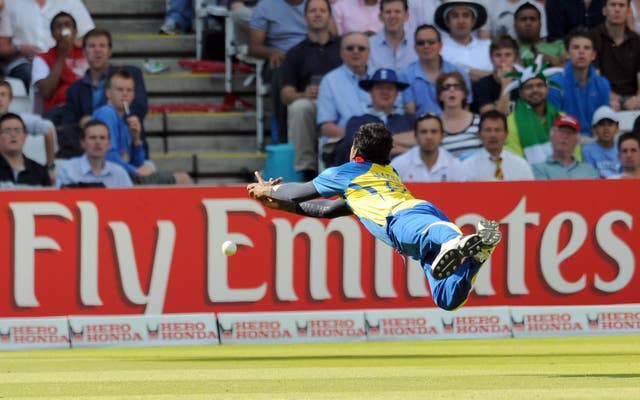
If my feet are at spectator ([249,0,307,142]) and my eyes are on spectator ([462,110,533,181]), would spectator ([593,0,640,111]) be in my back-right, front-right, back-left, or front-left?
front-left

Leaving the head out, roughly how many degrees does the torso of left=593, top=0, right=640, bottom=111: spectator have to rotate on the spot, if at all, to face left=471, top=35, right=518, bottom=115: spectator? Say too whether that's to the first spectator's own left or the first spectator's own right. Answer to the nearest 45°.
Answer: approximately 45° to the first spectator's own right

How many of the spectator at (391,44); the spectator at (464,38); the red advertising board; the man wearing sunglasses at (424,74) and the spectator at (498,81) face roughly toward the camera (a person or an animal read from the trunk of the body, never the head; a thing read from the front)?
5

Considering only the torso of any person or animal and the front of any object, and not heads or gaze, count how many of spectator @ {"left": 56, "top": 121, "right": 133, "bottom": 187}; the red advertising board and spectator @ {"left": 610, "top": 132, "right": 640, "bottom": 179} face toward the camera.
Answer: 3

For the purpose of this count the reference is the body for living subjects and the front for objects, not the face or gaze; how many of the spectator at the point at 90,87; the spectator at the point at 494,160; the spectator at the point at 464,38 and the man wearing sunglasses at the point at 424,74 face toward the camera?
4

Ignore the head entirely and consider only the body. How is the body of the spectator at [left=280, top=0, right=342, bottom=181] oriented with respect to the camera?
toward the camera

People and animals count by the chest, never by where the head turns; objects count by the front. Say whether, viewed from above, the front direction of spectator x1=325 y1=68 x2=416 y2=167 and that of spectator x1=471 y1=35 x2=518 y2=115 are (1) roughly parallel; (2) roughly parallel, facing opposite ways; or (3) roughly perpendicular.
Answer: roughly parallel

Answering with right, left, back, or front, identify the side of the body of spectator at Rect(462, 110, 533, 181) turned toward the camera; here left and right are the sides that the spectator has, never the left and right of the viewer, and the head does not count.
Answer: front

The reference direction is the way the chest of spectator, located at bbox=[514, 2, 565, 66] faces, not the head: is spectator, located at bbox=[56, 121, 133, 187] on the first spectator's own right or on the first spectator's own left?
on the first spectator's own right

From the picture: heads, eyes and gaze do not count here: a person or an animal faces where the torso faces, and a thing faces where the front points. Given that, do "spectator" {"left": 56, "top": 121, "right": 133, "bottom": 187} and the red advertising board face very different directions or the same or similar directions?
same or similar directions

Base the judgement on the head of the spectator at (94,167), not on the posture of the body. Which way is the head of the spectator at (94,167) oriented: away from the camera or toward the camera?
toward the camera

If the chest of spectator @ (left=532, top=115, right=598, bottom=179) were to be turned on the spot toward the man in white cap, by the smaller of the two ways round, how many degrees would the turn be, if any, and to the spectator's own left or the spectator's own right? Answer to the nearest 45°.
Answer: approximately 135° to the spectator's own left

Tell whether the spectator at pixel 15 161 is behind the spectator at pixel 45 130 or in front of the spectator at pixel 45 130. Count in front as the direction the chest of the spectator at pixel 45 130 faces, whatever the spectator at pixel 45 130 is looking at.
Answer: in front

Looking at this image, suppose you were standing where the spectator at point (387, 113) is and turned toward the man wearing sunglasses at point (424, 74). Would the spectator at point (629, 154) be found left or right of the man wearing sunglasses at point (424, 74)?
right

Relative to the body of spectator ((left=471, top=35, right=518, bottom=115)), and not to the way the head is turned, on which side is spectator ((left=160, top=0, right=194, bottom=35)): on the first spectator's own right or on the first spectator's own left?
on the first spectator's own right

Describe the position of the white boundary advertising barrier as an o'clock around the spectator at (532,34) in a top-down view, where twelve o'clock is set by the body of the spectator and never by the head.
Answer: The white boundary advertising barrier is roughly at 1 o'clock from the spectator.

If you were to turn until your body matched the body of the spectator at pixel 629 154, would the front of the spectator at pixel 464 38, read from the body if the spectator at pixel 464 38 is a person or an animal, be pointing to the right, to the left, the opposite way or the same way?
the same way

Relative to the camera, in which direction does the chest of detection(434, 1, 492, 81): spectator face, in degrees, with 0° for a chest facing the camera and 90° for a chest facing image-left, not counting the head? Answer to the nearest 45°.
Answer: approximately 0°
